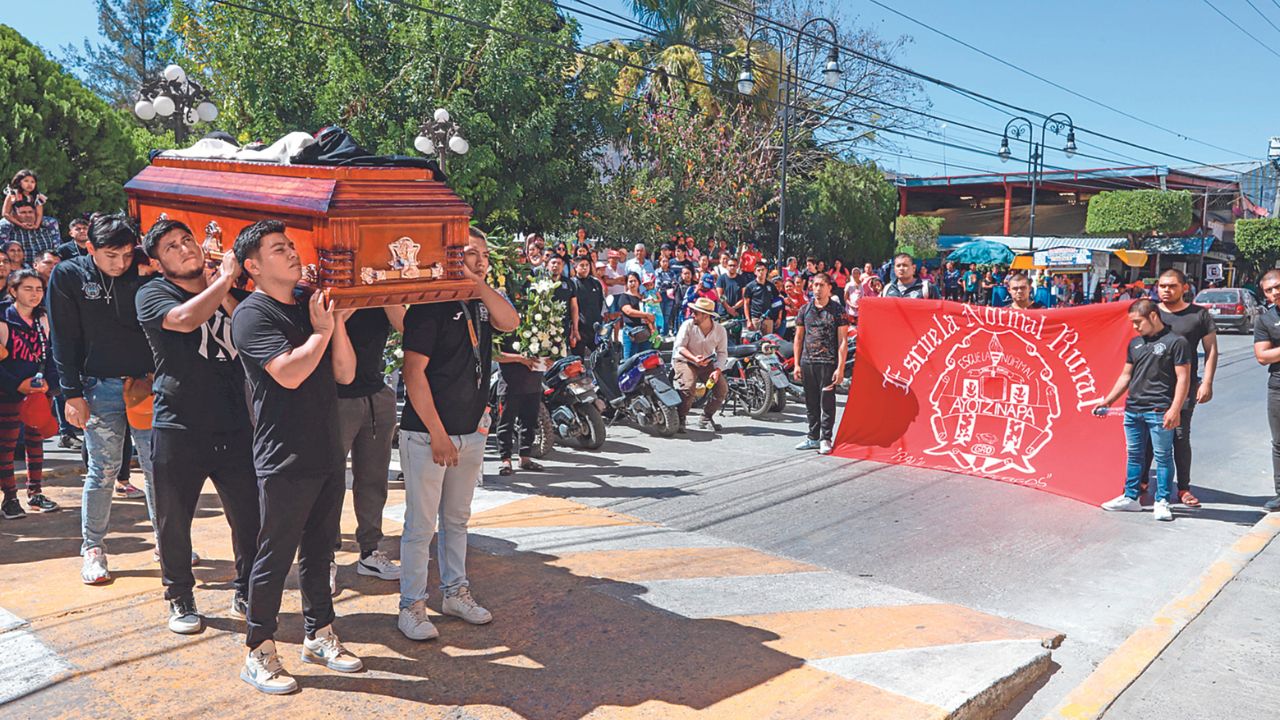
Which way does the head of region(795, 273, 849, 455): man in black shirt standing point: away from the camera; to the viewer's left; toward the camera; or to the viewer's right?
toward the camera

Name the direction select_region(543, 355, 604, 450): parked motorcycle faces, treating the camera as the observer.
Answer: facing away from the viewer and to the left of the viewer

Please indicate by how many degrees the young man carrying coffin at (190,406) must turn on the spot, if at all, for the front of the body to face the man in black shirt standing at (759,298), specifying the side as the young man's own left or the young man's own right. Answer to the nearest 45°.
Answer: approximately 90° to the young man's own left

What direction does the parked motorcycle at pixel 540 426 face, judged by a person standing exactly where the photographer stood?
facing away from the viewer and to the left of the viewer

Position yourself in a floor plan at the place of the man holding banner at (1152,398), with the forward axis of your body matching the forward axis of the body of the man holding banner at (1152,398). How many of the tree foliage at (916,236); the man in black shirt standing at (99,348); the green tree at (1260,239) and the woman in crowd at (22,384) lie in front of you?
2

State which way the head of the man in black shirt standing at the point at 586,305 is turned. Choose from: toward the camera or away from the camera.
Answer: toward the camera

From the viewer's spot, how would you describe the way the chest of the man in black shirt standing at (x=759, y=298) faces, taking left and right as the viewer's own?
facing the viewer

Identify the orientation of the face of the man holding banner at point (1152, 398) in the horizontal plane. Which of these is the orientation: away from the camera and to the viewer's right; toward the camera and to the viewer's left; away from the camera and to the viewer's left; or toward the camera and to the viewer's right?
toward the camera and to the viewer's left

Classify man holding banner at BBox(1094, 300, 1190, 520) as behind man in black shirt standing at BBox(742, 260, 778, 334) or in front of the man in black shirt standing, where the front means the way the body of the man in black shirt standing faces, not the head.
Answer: in front

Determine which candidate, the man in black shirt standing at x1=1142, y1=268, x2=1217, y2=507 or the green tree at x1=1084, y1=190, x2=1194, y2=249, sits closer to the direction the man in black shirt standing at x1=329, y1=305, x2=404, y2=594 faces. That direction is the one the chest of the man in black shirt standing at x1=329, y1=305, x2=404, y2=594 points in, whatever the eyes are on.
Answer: the man in black shirt standing

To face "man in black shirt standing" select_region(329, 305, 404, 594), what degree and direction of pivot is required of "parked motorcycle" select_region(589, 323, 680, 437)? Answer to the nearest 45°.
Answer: approximately 135° to its left

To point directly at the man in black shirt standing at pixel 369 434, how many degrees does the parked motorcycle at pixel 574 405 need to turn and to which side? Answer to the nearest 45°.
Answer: approximately 135° to its left

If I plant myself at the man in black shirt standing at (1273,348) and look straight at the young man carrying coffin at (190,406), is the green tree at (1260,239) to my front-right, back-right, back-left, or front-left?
back-right

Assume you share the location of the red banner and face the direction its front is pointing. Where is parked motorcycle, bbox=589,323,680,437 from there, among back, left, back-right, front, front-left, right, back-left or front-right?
right

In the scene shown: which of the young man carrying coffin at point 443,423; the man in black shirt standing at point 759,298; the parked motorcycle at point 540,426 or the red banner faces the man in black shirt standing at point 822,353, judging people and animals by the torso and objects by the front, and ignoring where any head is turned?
the man in black shirt standing at point 759,298

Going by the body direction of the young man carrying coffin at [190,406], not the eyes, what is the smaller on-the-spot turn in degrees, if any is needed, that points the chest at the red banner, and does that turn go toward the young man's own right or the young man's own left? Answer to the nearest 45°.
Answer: approximately 45° to the young man's own left

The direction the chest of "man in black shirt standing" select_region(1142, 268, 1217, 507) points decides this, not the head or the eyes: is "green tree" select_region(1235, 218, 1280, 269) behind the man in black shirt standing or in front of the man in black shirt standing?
behind
